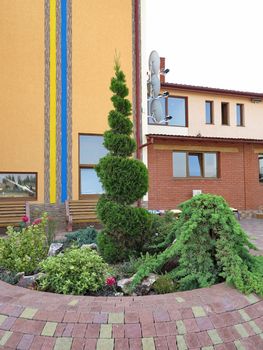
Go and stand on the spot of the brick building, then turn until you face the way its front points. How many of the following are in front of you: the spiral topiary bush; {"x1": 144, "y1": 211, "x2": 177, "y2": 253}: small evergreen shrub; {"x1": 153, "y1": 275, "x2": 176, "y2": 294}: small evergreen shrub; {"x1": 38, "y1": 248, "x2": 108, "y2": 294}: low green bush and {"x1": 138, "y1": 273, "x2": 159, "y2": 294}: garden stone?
5

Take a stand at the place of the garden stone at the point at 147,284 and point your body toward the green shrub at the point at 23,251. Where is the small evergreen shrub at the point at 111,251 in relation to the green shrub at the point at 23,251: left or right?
right

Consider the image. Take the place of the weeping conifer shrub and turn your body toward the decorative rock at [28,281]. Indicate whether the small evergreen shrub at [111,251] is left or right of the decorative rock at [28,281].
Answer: right

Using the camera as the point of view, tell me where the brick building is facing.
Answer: facing the viewer

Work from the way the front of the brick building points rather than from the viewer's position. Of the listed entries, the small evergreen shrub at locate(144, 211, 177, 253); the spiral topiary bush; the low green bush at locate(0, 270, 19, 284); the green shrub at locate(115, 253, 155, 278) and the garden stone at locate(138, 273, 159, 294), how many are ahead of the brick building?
5

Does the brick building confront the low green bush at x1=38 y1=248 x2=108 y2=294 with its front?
yes

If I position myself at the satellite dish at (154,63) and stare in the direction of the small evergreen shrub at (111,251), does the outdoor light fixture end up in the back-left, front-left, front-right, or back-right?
back-left

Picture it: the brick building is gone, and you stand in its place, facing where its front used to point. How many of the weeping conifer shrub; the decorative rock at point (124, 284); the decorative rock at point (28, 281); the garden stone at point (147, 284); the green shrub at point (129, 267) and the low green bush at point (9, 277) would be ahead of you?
6

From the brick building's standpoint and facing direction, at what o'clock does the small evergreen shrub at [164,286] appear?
The small evergreen shrub is roughly at 12 o'clock from the brick building.

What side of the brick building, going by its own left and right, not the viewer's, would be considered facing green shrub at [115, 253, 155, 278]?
front

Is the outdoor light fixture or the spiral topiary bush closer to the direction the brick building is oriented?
the spiral topiary bush

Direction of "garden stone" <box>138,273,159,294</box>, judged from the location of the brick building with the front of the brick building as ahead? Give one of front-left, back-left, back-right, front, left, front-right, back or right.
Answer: front

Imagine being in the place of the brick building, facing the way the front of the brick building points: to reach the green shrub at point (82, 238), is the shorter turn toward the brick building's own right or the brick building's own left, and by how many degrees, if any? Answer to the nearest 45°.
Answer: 0° — it already faces it

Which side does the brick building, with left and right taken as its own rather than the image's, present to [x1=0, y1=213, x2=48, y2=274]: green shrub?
front

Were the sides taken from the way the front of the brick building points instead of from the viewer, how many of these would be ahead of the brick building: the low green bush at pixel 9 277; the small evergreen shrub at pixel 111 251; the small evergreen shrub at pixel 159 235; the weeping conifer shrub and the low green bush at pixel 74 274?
5
